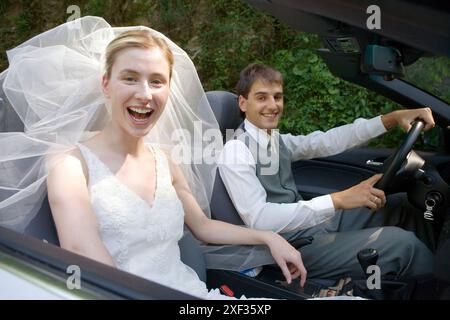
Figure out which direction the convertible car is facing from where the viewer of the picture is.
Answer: facing to the right of the viewer

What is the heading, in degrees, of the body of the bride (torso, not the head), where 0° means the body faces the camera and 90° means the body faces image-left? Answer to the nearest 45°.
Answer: approximately 315°
